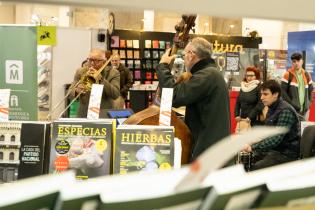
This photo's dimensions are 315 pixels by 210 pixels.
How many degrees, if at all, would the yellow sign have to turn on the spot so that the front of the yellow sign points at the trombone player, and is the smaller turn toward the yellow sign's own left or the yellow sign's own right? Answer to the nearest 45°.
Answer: approximately 45° to the yellow sign's own left

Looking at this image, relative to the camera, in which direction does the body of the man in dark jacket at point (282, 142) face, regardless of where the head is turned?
to the viewer's left

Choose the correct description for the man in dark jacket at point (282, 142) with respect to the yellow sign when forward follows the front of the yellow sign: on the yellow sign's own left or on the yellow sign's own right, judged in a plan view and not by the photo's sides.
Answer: on the yellow sign's own left

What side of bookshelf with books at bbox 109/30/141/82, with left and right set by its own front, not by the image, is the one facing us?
front

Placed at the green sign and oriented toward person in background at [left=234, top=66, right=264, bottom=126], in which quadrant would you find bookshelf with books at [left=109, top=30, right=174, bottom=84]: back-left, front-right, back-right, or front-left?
front-left

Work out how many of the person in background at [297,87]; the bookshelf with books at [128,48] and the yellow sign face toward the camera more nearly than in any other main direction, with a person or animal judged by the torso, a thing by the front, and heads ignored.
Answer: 3

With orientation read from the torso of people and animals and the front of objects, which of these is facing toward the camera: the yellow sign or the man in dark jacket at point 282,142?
the yellow sign

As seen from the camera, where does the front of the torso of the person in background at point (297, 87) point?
toward the camera

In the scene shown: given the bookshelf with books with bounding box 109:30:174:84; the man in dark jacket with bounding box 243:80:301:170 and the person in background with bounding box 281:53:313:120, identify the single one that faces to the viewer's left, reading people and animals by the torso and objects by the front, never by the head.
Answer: the man in dark jacket

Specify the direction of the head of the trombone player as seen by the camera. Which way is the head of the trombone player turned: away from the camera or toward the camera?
toward the camera

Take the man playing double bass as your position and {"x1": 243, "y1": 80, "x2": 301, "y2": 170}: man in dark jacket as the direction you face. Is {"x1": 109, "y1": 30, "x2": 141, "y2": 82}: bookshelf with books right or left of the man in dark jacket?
left

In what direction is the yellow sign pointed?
toward the camera

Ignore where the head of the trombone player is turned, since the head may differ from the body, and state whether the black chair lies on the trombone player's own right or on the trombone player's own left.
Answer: on the trombone player's own left

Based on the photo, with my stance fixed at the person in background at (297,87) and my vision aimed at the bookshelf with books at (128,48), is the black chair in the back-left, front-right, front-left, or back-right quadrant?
back-left

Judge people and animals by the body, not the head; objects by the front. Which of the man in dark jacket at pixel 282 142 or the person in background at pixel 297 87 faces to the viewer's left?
the man in dark jacket
